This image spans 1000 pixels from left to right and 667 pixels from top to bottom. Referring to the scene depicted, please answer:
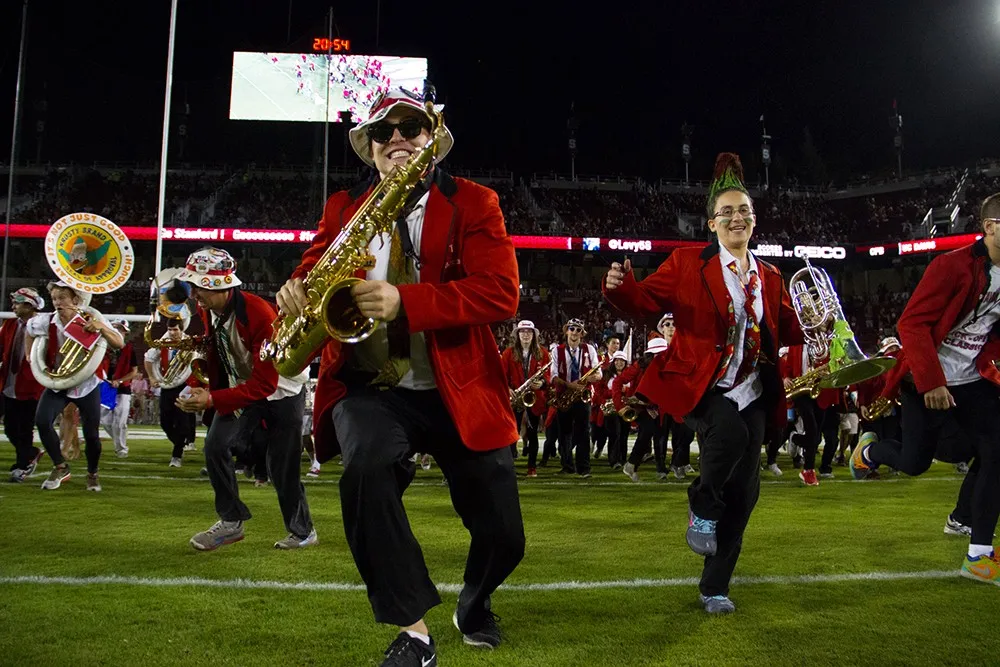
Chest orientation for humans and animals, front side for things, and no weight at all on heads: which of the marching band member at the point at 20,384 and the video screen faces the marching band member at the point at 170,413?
the video screen

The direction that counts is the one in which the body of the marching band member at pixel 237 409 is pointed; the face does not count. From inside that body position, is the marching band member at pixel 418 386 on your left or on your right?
on your left

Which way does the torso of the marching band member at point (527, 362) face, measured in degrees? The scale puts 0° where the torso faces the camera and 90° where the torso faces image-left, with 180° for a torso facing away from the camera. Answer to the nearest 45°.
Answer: approximately 0°

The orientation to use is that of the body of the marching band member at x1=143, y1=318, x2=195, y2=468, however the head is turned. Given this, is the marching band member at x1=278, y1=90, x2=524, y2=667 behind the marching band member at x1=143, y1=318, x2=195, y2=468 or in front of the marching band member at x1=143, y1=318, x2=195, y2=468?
in front

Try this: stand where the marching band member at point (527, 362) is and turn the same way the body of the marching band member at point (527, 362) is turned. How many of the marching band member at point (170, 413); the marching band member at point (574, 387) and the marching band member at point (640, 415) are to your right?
1

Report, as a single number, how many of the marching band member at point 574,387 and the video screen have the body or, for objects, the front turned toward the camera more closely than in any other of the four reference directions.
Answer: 2

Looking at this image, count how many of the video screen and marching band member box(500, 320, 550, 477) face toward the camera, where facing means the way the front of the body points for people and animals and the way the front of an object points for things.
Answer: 2

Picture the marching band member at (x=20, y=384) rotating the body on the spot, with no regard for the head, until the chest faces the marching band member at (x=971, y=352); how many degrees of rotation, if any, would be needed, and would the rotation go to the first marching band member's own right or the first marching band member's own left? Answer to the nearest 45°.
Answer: approximately 90° to the first marching band member's own left

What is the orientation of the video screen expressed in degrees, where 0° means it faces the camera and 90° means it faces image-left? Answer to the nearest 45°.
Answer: approximately 0°

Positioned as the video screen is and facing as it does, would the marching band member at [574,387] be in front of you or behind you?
in front

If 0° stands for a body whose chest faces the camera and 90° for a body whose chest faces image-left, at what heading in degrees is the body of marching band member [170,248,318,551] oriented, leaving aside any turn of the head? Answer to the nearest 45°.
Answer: approximately 45°
